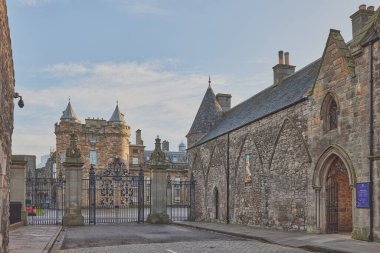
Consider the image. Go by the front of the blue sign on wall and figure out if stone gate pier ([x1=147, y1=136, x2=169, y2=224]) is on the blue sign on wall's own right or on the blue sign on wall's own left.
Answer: on the blue sign on wall's own right

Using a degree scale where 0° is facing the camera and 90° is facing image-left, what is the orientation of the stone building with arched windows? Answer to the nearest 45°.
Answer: approximately 45°

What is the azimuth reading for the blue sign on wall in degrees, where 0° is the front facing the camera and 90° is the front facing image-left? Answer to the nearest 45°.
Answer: approximately 45°
